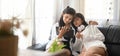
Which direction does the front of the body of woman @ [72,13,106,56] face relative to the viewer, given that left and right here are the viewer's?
facing the viewer and to the left of the viewer

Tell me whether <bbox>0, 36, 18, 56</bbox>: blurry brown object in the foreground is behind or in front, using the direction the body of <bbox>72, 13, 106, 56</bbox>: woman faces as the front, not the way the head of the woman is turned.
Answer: in front
